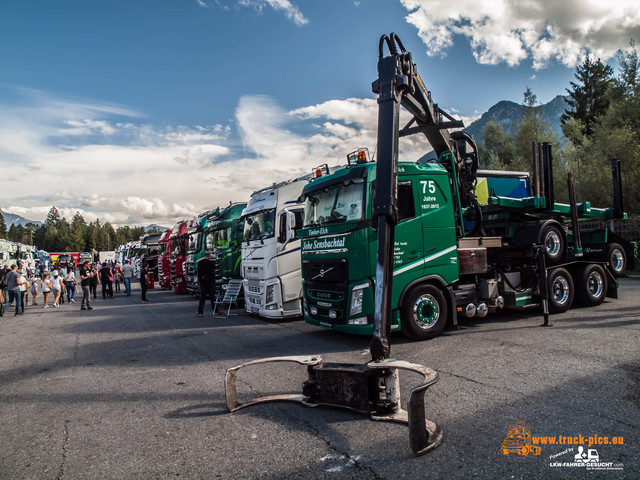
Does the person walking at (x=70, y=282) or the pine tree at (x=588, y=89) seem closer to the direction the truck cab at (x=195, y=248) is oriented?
the person walking

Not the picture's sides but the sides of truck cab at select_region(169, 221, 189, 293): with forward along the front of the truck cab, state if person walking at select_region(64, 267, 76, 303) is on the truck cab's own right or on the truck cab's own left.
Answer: on the truck cab's own right

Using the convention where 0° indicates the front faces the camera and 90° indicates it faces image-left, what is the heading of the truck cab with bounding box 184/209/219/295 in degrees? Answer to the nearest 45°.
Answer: approximately 45°

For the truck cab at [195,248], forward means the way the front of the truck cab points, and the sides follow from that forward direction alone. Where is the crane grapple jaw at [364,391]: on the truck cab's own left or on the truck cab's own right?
on the truck cab's own left

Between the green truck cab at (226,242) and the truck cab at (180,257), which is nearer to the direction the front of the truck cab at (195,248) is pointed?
the green truck cab

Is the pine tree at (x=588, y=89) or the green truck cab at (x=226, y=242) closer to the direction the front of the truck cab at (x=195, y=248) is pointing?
the green truck cab

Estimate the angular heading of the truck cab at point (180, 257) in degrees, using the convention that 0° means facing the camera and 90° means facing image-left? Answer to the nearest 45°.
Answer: approximately 45°

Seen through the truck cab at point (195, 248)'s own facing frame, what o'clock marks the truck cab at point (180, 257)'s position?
the truck cab at point (180, 257) is roughly at 4 o'clock from the truck cab at point (195, 248).

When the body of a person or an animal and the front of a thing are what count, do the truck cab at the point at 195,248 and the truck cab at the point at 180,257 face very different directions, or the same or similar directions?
same or similar directions

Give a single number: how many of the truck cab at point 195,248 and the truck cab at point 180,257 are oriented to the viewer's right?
0

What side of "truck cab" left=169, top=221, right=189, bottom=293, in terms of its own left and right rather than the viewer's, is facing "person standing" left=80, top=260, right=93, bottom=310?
front

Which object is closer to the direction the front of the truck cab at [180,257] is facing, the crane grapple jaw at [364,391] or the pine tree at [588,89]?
the crane grapple jaw
